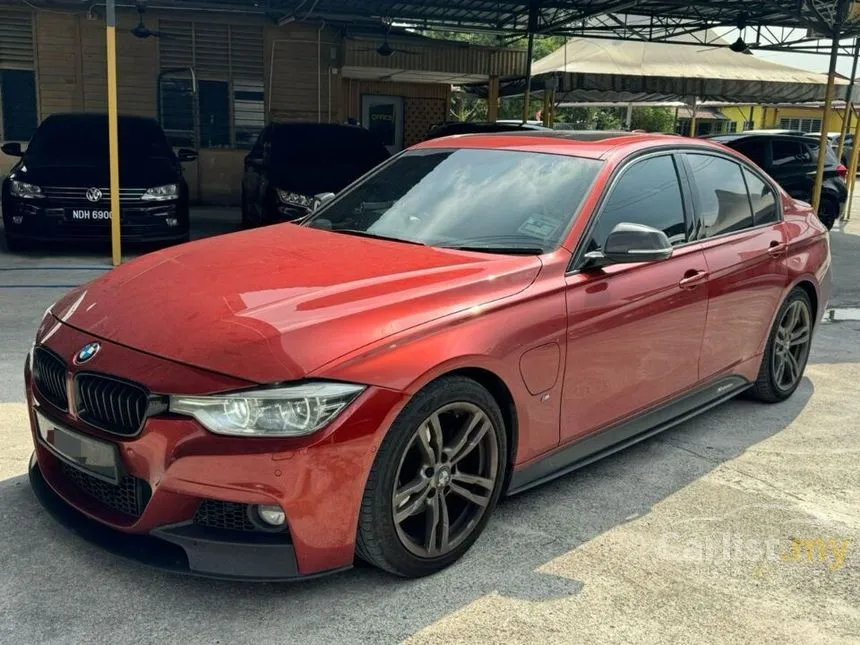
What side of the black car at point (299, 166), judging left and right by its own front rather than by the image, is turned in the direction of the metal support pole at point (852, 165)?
left

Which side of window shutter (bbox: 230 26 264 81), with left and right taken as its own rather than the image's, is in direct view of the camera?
front

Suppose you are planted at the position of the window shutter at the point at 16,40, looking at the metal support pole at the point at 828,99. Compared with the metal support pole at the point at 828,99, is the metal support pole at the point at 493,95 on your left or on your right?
left

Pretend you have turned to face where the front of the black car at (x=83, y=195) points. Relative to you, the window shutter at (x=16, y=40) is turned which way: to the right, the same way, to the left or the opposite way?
the same way

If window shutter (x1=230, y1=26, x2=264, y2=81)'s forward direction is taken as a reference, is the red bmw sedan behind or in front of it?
in front

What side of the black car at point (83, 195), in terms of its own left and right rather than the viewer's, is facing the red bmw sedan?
front

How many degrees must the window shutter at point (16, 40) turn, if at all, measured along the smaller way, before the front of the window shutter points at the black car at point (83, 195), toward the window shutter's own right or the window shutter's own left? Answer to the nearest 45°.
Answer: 0° — it already faces it

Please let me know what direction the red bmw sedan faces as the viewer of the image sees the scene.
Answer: facing the viewer and to the left of the viewer

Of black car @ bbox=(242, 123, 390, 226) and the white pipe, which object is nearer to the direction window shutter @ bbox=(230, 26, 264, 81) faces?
the black car

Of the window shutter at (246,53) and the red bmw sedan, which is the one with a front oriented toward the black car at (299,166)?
the window shutter

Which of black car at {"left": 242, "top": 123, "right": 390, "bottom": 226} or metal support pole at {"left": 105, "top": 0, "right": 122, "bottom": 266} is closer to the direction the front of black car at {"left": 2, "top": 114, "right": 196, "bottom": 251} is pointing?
the metal support pole

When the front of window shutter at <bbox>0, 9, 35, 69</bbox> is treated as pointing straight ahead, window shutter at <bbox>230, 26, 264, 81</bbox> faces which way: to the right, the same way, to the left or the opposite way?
the same way

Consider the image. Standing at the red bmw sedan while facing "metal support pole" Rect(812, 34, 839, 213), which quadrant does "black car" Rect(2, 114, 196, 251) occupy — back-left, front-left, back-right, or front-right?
front-left

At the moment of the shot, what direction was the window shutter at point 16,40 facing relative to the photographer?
facing the viewer

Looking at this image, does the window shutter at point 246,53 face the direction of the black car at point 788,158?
no

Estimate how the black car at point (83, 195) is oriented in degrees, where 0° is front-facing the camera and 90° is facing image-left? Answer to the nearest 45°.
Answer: approximately 0°

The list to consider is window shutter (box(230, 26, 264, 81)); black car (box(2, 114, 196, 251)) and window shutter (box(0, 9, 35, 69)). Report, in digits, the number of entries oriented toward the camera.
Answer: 3

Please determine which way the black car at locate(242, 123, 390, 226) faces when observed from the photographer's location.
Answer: facing the viewer and to the right of the viewer
